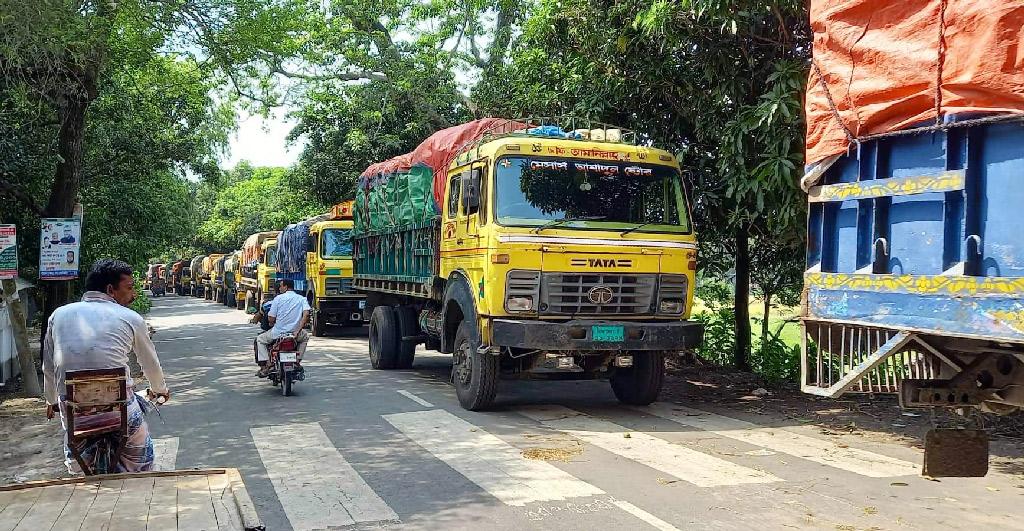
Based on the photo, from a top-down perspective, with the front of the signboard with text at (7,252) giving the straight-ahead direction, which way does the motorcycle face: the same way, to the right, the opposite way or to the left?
the opposite way

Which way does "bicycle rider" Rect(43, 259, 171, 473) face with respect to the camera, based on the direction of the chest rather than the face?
away from the camera

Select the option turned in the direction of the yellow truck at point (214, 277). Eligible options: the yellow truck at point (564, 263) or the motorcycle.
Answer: the motorcycle

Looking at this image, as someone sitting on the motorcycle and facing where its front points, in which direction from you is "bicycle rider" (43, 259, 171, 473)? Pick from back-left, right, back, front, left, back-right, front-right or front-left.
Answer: back

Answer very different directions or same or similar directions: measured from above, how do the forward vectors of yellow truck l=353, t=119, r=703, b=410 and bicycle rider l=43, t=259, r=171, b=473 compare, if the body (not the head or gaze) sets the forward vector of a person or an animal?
very different directions

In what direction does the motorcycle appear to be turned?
away from the camera

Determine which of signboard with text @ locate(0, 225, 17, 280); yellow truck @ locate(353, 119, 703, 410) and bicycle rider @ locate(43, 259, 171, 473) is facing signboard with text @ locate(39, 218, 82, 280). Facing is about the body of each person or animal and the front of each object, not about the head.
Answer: the bicycle rider

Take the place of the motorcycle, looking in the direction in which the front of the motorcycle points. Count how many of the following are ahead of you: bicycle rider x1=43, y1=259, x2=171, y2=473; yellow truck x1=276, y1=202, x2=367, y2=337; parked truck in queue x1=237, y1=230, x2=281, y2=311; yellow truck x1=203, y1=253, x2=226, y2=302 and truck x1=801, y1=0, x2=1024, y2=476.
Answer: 3

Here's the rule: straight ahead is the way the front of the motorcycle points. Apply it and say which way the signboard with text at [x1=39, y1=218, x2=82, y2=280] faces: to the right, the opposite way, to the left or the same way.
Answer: the opposite way
